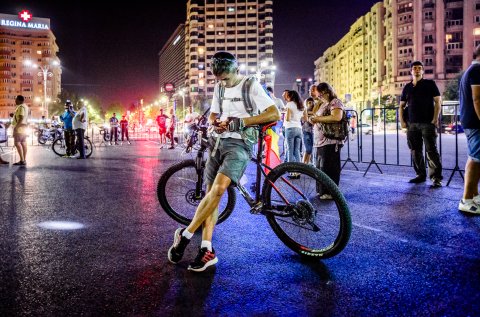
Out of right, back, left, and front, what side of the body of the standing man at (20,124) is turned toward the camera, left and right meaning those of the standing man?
left

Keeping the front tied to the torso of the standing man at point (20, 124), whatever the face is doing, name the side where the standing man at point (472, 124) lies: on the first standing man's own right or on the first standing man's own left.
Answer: on the first standing man's own left
